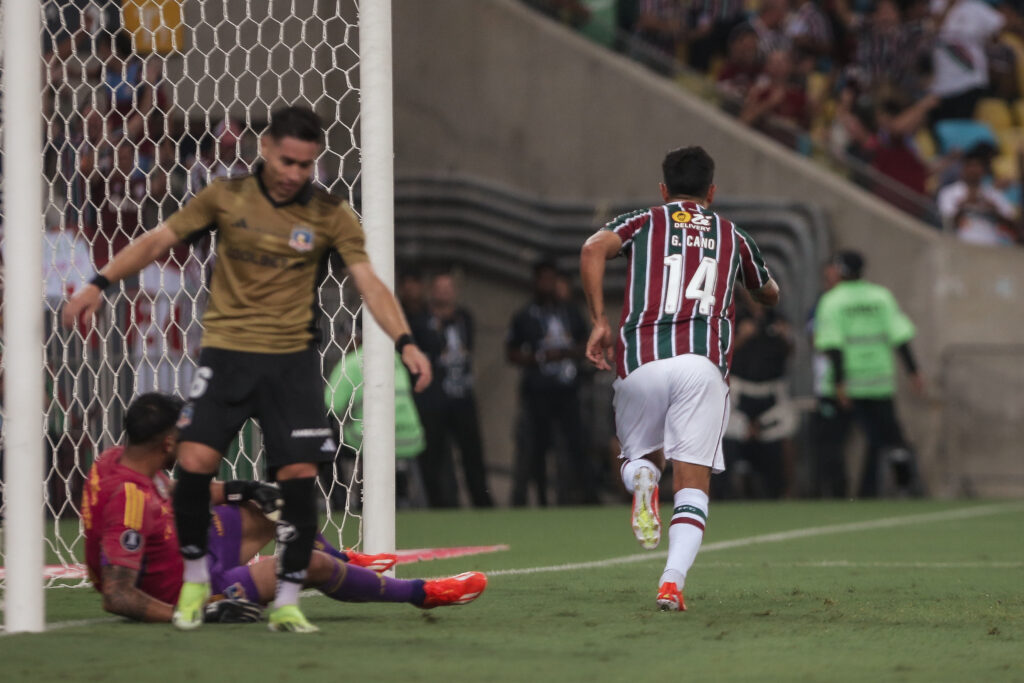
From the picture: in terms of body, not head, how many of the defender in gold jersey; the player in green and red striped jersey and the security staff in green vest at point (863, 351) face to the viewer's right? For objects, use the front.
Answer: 0

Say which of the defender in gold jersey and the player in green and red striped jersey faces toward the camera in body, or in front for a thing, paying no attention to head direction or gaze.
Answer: the defender in gold jersey

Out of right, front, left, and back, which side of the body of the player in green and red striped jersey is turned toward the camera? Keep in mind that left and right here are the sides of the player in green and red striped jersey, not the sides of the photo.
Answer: back

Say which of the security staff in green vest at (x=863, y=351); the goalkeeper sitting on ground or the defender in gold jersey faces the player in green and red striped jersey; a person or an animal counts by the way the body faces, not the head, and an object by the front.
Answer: the goalkeeper sitting on ground

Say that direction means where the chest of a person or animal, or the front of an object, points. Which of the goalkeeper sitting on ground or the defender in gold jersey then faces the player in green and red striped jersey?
the goalkeeper sitting on ground

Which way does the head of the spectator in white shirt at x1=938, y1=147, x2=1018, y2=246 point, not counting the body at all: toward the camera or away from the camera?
toward the camera

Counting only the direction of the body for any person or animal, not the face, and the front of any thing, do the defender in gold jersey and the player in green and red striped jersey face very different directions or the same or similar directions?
very different directions

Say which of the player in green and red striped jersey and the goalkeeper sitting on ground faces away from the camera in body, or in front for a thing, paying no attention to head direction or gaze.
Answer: the player in green and red striped jersey

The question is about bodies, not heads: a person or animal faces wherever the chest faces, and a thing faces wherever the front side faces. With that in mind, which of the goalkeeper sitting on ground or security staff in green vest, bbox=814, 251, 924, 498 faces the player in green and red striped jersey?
the goalkeeper sitting on ground

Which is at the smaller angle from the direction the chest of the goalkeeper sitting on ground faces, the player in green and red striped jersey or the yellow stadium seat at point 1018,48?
the player in green and red striped jersey

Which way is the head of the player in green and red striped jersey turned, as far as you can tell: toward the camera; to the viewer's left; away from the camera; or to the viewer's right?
away from the camera

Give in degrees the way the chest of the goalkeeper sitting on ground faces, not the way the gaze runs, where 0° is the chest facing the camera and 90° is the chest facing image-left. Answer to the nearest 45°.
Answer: approximately 270°
